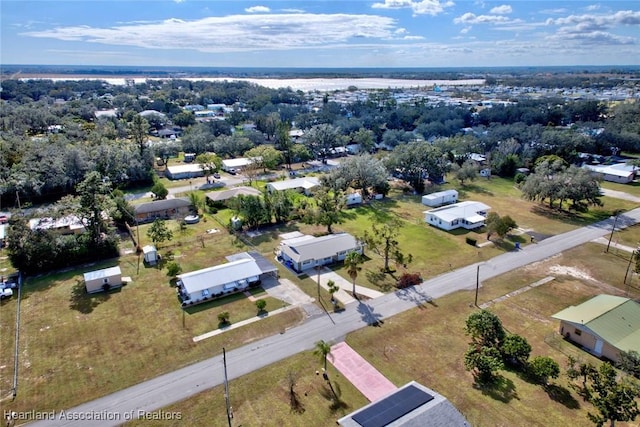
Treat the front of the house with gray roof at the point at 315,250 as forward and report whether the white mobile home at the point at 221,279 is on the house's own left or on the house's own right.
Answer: on the house's own right

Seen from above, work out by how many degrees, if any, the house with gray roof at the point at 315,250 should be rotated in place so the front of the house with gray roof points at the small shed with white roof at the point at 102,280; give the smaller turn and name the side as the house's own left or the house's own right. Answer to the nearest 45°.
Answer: approximately 135° to the house's own right

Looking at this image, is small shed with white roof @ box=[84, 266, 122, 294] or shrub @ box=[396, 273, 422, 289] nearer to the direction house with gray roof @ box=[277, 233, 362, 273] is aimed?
the shrub

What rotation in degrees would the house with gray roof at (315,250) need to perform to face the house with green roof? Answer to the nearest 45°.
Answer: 0° — it already faces it

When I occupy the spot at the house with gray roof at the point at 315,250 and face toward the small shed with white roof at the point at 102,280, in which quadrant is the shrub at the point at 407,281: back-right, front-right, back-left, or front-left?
back-left

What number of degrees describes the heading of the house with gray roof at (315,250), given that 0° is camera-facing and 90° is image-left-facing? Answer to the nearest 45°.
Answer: approximately 315°

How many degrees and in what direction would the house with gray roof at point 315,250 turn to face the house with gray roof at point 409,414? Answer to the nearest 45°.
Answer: approximately 45° to its right

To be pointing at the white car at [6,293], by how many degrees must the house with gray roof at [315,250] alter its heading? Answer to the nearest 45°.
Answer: approximately 135° to its right

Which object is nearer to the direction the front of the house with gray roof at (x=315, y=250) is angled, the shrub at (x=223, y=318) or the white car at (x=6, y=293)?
the shrub

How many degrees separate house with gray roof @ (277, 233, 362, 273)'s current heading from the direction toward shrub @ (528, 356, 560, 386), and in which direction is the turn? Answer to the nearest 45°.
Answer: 0° — it already faces it

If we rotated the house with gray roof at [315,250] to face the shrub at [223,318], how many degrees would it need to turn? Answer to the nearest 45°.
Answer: approximately 90° to its right

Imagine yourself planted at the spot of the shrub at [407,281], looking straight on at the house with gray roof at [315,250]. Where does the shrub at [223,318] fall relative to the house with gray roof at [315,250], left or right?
left
